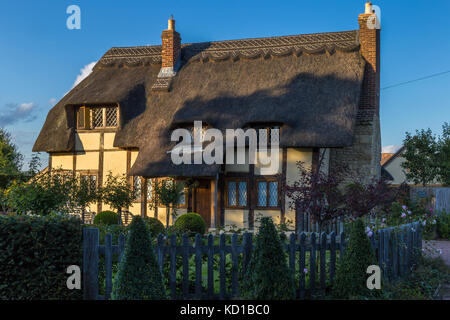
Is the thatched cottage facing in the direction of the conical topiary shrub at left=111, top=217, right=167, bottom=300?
yes

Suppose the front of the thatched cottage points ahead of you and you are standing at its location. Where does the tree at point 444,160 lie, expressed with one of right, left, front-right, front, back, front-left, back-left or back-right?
back-left

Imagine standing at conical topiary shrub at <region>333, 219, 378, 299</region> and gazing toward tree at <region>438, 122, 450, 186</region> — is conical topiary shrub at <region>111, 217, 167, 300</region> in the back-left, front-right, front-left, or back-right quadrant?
back-left

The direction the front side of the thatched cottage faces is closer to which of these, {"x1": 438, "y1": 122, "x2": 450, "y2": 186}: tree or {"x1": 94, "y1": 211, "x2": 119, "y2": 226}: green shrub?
the green shrub

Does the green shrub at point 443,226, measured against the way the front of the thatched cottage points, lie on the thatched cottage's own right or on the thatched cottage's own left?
on the thatched cottage's own left

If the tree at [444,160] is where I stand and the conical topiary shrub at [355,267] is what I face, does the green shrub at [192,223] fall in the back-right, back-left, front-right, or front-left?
front-right

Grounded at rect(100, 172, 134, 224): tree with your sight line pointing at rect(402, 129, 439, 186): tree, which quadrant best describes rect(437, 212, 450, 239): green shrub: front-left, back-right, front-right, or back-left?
front-right

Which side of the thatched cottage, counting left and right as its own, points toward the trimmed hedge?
front

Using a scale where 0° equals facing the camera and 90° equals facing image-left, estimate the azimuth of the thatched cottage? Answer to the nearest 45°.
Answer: approximately 0°

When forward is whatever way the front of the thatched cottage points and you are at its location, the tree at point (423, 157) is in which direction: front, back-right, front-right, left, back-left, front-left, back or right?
back-left

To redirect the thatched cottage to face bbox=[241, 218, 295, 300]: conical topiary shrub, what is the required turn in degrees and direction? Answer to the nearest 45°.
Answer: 0° — it already faces it

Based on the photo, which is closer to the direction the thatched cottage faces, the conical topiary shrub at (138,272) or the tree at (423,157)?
the conical topiary shrub

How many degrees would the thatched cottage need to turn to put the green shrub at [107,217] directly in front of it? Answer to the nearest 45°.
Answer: approximately 90° to its right

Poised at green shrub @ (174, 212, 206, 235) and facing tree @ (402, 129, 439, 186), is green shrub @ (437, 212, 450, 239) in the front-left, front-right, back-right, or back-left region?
front-right

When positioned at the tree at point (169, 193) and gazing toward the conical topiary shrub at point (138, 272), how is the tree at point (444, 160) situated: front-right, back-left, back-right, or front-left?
back-left

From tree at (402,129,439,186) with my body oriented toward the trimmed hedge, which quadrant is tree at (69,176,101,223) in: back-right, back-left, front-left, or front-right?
front-right

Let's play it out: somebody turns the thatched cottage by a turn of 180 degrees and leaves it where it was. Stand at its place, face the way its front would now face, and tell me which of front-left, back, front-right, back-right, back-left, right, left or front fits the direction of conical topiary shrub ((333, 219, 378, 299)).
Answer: back

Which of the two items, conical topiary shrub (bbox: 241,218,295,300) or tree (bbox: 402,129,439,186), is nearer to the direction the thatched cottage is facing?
the conical topiary shrub
